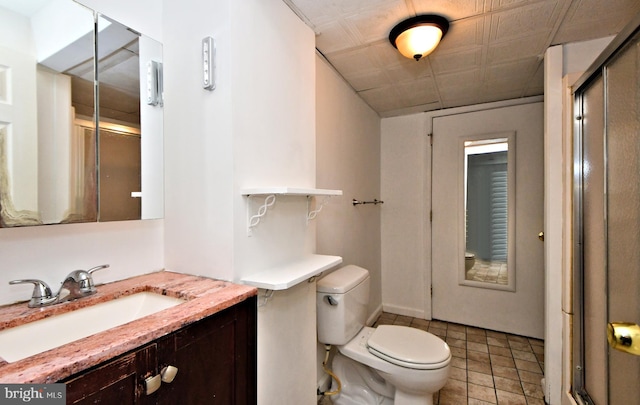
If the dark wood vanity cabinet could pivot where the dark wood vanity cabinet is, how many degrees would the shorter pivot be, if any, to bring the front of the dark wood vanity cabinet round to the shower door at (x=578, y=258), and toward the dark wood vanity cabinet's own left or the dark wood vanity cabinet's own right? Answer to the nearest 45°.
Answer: approximately 45° to the dark wood vanity cabinet's own left

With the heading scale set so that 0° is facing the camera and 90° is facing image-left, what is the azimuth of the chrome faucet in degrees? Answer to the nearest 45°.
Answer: approximately 315°

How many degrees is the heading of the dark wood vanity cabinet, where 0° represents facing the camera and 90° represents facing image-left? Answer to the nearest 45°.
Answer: approximately 315°
